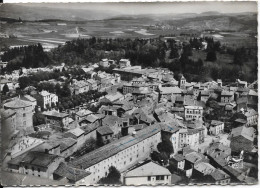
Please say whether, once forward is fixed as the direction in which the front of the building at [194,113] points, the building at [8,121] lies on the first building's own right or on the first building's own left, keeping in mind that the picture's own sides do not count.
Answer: on the first building's own right

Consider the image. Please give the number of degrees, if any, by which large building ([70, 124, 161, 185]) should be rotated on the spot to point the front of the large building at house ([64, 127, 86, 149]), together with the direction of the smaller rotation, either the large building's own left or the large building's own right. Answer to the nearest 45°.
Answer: approximately 135° to the large building's own right

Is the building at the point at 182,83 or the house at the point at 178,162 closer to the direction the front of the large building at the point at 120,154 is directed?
the house

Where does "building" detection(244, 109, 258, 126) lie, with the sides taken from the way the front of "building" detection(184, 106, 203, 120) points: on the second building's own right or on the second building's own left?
on the second building's own left

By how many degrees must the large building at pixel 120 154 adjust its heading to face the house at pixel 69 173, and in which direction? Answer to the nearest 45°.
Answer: approximately 90° to its right

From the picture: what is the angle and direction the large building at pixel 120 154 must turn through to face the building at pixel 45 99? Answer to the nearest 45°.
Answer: approximately 135° to its right

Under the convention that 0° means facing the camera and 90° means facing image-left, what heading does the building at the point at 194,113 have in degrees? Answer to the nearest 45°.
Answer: approximately 0°
